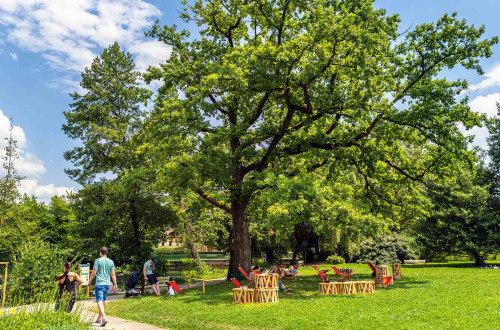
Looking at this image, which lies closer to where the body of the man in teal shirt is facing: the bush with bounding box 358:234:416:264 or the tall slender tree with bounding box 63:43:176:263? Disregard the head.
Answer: the tall slender tree

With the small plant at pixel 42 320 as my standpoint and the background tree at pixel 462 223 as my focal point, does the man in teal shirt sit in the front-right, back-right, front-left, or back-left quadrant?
front-left

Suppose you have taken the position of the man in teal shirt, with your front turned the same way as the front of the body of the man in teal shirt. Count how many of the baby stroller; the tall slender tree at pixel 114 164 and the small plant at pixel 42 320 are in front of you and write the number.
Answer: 2

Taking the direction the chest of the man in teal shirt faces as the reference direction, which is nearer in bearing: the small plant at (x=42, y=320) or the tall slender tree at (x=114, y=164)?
the tall slender tree

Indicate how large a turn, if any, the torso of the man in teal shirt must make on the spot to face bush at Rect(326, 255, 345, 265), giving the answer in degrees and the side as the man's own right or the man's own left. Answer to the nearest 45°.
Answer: approximately 45° to the man's own right

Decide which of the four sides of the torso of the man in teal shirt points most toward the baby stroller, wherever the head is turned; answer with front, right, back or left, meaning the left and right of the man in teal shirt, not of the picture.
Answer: front

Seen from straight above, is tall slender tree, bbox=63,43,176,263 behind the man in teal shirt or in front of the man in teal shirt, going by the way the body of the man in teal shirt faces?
in front

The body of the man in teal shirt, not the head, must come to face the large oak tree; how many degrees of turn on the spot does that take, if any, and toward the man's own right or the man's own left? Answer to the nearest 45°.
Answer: approximately 45° to the man's own right

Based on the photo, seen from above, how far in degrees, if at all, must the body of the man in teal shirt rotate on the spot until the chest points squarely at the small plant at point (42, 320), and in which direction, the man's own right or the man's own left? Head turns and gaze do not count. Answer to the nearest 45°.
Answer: approximately 135° to the man's own left

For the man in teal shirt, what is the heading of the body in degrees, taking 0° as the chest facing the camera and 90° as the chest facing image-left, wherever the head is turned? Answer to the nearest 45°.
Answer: approximately 180°

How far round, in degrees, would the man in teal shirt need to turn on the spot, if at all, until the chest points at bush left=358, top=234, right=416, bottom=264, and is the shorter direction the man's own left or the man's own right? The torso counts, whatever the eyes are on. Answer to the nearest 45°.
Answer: approximately 45° to the man's own right

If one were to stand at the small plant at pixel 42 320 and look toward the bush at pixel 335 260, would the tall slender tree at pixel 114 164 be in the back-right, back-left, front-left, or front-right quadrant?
front-left
